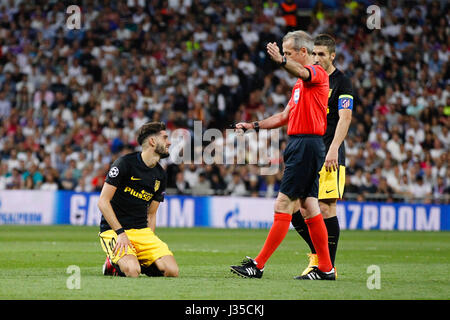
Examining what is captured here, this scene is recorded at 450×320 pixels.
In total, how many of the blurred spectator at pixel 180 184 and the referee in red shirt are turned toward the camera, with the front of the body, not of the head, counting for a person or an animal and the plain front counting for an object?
1

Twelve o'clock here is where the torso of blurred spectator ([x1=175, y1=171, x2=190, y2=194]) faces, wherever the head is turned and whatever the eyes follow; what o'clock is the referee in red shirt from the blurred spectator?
The referee in red shirt is roughly at 12 o'clock from the blurred spectator.

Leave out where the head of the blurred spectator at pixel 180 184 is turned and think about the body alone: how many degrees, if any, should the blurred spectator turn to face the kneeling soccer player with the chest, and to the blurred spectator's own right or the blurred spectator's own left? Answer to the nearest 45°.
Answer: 0° — they already face them

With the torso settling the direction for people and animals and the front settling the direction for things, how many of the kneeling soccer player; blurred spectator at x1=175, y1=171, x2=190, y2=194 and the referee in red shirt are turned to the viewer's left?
1

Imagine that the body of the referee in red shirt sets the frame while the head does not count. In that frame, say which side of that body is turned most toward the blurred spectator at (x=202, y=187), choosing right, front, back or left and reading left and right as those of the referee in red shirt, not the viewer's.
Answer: right

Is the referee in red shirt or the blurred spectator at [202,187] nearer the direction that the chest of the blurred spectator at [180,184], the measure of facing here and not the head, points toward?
the referee in red shirt

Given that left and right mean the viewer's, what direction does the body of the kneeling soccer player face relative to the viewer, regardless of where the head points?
facing the viewer and to the right of the viewer

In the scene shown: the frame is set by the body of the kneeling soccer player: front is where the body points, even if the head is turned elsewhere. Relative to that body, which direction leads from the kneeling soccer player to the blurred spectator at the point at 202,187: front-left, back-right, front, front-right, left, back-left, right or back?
back-left

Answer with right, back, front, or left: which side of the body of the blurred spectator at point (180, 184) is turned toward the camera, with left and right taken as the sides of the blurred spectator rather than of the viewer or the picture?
front

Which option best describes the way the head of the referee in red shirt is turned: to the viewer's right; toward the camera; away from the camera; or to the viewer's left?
to the viewer's left

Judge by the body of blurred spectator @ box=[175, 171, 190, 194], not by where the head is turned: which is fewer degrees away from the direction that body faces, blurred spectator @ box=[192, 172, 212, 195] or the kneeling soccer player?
the kneeling soccer player

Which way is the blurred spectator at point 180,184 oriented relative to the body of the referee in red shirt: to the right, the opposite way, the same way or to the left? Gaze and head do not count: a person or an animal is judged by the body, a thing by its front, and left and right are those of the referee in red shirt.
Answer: to the left

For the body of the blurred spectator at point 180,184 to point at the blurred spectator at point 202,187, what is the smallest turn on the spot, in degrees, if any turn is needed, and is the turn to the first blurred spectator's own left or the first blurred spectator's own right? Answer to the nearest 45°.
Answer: approximately 90° to the first blurred spectator's own left

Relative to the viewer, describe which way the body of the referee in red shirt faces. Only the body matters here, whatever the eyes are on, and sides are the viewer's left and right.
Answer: facing to the left of the viewer

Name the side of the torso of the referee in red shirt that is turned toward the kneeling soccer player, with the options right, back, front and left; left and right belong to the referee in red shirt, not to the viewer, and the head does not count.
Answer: front
